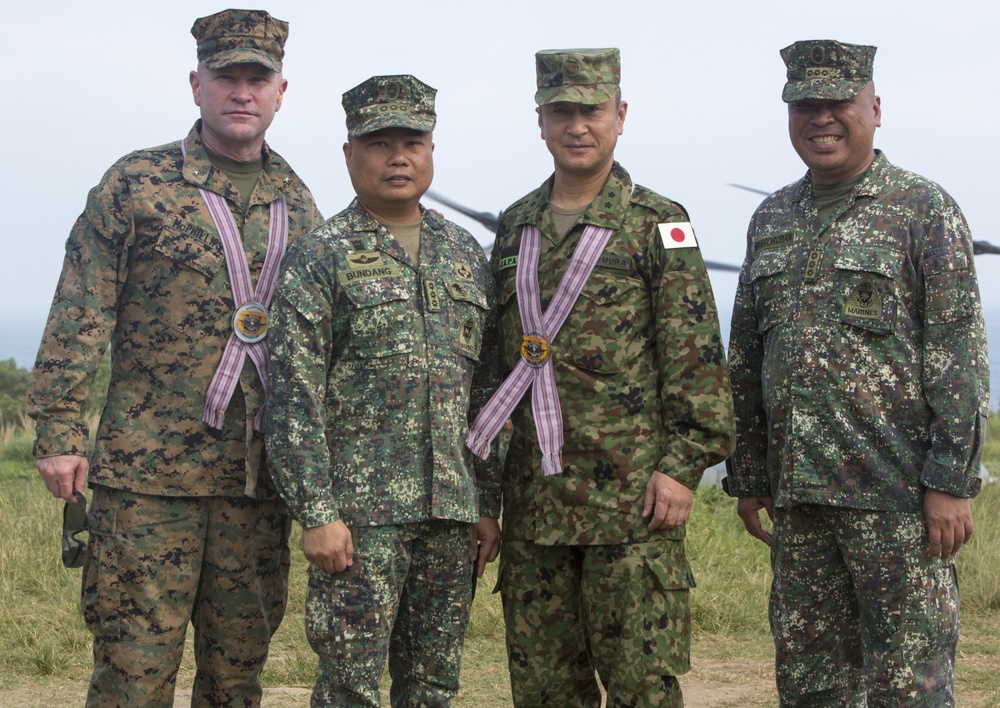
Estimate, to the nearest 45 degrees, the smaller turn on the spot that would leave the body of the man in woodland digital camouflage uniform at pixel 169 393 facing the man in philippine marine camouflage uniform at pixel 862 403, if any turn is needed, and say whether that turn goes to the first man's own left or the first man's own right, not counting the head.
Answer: approximately 45° to the first man's own left

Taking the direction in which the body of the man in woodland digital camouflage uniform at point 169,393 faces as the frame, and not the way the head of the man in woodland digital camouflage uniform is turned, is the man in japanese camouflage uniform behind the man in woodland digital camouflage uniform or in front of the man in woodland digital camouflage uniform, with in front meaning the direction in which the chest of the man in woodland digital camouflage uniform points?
in front

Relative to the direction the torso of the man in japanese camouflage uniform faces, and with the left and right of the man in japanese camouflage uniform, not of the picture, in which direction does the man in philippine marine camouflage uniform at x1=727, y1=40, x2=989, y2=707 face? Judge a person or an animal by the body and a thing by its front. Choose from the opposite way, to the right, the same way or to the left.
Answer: the same way

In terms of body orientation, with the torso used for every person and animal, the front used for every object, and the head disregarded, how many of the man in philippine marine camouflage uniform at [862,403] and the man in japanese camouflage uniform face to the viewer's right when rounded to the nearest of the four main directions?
0

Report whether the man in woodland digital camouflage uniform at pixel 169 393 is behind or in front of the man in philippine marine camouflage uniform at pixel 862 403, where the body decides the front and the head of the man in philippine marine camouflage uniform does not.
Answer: in front

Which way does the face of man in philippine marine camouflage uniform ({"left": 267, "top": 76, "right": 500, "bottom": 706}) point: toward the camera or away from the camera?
toward the camera

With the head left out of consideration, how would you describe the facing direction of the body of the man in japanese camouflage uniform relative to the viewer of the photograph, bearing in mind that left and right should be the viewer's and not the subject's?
facing the viewer and to the left of the viewer

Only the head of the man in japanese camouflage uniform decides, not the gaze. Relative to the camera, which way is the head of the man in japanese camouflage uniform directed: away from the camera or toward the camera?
toward the camera

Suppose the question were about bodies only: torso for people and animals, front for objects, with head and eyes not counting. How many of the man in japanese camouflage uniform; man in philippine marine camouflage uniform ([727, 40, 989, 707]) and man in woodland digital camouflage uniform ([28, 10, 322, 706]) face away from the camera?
0

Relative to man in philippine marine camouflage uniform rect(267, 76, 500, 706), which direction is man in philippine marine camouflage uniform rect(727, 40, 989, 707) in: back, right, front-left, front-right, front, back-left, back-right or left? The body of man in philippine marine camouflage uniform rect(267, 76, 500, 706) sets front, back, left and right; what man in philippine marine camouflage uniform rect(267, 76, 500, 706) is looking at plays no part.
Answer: front-left

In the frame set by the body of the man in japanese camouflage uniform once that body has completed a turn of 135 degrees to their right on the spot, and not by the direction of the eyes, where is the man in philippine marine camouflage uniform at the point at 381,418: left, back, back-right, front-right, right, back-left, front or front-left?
left

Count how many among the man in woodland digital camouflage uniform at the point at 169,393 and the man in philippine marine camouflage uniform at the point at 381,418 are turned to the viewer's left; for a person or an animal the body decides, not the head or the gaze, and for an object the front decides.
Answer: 0

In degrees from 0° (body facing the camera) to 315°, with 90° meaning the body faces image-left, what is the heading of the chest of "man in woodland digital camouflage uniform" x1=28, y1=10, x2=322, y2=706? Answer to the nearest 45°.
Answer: approximately 315°
